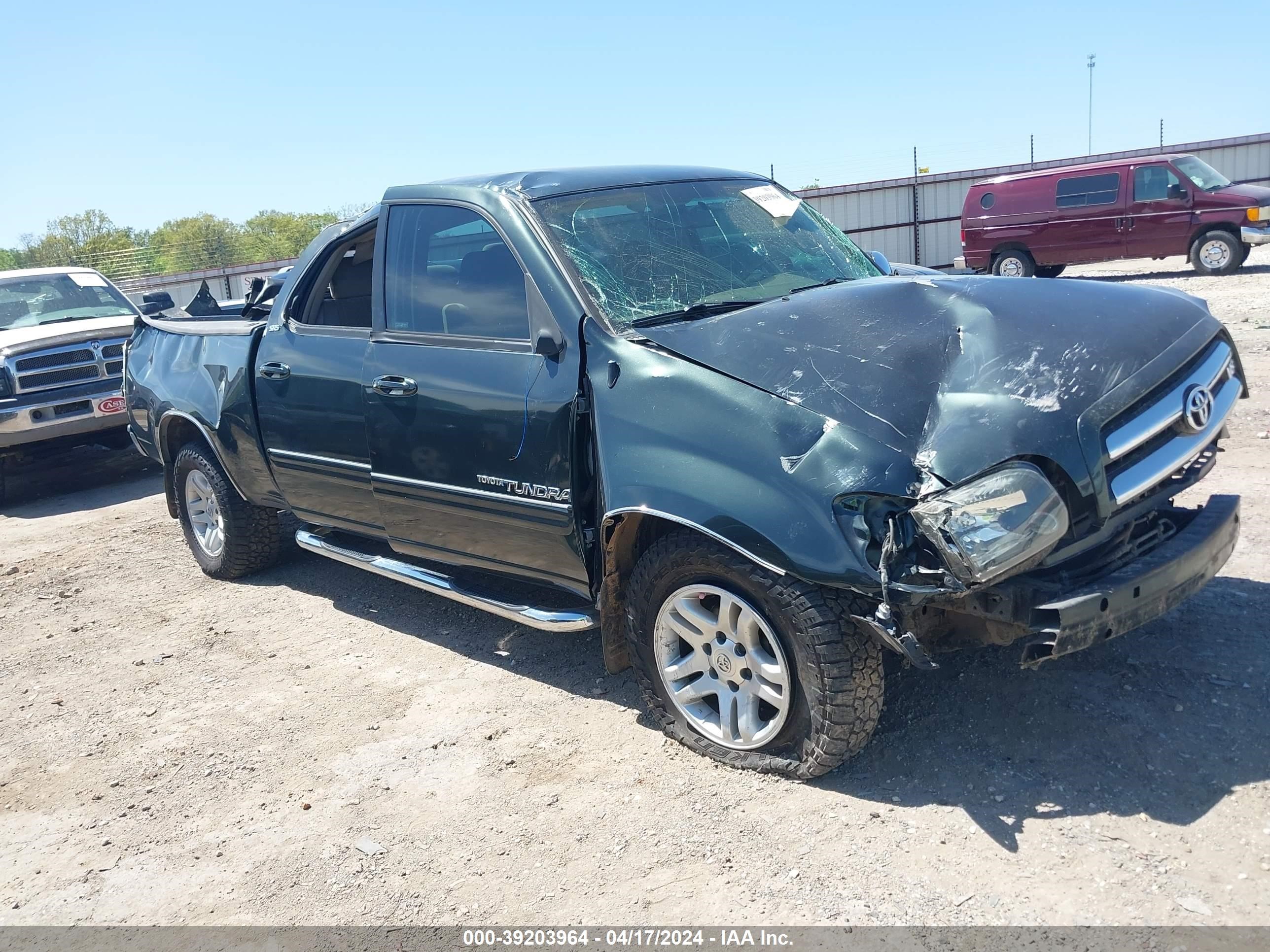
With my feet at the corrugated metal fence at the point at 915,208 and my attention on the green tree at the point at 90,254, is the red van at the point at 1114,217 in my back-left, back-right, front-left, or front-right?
back-left

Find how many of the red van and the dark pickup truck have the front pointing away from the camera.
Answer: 0

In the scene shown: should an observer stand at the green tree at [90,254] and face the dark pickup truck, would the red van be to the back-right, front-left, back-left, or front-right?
front-left

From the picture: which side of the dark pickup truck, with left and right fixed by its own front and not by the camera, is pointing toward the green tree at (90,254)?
back

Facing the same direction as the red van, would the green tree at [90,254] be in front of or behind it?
behind

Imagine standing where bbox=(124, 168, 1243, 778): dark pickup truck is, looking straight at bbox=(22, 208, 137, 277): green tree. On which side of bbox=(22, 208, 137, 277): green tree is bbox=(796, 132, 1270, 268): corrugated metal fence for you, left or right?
right

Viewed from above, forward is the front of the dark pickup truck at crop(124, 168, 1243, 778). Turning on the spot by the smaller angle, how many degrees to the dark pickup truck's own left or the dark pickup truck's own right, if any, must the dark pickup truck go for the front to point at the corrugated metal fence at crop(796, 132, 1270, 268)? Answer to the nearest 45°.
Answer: approximately 135° to the dark pickup truck's own left

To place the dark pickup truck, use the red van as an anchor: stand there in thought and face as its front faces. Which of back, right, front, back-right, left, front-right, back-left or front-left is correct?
right

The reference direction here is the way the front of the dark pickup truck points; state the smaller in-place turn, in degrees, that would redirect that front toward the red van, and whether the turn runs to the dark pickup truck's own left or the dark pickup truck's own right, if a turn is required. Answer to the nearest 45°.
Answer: approximately 90° to the dark pickup truck's own left

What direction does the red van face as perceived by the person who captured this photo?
facing to the right of the viewer

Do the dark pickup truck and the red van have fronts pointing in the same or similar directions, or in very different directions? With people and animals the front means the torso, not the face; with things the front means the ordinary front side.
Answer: same or similar directions
